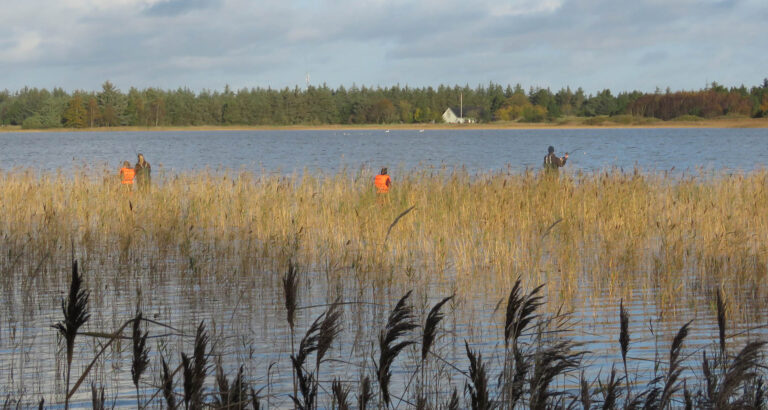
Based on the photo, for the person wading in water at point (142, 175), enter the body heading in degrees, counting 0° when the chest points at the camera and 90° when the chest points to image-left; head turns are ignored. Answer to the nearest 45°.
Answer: approximately 180°
